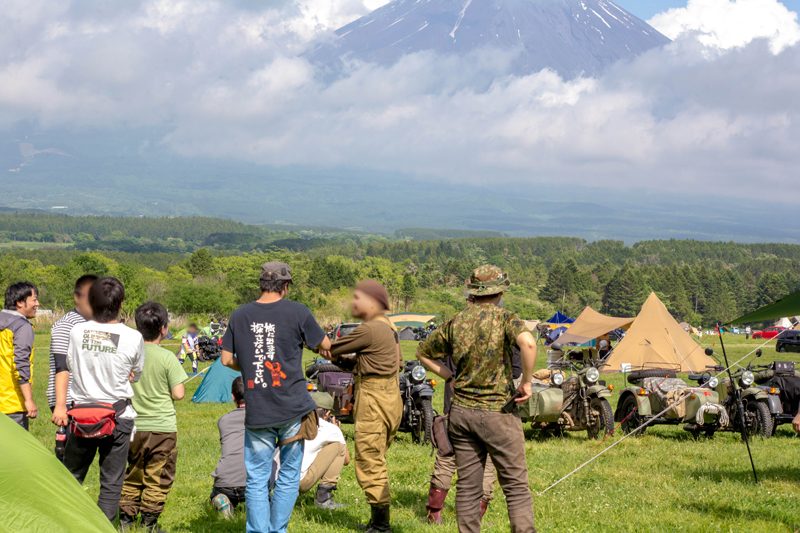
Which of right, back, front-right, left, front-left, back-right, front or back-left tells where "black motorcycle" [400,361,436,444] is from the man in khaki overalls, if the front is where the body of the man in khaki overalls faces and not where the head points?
right

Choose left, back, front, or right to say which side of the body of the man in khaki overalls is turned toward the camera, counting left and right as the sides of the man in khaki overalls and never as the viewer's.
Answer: left

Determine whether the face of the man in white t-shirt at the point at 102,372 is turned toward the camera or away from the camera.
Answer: away from the camera

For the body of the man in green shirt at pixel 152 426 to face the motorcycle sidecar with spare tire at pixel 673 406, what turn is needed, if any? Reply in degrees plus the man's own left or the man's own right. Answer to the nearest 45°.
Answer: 0° — they already face it

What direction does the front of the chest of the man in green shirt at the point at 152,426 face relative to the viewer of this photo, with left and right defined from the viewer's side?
facing away from the viewer and to the right of the viewer

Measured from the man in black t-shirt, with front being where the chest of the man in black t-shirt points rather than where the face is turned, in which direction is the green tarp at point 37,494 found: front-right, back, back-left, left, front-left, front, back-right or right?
back-left

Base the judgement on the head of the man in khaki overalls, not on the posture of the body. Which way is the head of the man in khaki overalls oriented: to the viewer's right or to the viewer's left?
to the viewer's left

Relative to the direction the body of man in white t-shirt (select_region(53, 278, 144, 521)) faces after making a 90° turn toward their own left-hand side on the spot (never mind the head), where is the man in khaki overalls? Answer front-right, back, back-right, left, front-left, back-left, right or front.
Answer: back

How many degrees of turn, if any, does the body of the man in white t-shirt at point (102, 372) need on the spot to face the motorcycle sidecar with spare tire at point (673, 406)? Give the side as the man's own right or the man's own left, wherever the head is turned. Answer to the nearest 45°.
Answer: approximately 45° to the man's own right

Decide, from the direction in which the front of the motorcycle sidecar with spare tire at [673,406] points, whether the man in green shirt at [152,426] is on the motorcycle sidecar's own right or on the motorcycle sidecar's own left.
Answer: on the motorcycle sidecar's own right

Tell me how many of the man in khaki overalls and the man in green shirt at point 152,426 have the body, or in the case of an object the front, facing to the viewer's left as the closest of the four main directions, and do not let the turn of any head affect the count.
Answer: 1

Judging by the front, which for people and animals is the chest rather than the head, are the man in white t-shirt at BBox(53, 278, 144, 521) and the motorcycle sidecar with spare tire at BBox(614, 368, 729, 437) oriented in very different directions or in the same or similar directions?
very different directions

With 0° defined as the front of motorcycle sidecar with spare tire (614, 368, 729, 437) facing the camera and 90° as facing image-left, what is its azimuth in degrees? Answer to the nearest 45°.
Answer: approximately 315°

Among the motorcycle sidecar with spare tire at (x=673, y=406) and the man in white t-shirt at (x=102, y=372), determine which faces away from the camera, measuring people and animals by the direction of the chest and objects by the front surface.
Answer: the man in white t-shirt

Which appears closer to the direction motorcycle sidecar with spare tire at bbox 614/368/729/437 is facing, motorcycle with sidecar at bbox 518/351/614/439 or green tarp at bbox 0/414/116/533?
the green tarp

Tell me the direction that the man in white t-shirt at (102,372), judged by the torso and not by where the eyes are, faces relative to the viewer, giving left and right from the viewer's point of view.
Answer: facing away from the viewer

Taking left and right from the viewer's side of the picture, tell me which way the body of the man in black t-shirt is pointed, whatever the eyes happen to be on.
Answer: facing away from the viewer

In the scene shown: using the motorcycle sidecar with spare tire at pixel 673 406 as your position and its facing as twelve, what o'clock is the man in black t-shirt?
The man in black t-shirt is roughly at 2 o'clock from the motorcycle sidecar with spare tire.
